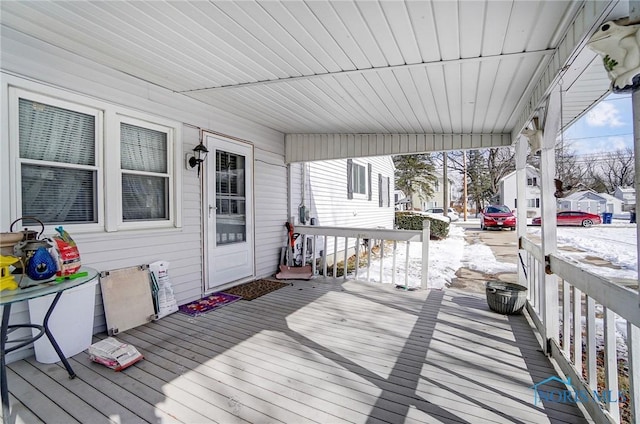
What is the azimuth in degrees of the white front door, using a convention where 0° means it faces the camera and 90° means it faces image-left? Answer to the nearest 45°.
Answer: approximately 315°

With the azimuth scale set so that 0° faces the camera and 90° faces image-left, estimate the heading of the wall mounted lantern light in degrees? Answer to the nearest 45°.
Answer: approximately 315°

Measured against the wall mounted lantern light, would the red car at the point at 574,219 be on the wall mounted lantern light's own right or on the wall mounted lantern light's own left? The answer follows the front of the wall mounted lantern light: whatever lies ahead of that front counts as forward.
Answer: on the wall mounted lantern light's own left

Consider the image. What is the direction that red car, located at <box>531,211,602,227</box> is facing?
to the viewer's left

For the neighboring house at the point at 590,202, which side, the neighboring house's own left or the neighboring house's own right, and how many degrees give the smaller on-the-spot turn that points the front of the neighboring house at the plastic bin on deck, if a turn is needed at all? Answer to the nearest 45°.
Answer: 0° — it already faces it

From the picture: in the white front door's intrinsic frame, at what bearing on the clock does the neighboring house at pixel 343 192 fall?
The neighboring house is roughly at 9 o'clock from the white front door.

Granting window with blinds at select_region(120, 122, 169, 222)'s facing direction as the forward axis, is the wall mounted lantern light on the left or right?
on its left

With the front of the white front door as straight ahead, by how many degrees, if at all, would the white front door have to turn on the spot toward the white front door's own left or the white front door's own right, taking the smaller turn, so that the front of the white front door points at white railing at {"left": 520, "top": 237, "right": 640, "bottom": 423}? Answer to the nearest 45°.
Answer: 0° — it already faces it

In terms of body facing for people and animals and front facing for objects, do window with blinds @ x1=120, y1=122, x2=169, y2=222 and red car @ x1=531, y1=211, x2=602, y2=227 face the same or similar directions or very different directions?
very different directions

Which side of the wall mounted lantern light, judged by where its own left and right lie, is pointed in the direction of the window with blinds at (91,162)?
right

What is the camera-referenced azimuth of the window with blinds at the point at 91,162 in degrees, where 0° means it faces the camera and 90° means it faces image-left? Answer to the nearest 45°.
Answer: approximately 315°
